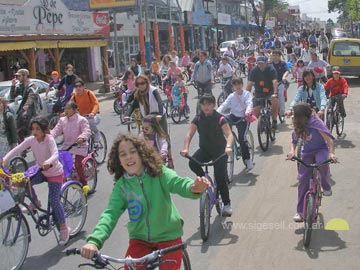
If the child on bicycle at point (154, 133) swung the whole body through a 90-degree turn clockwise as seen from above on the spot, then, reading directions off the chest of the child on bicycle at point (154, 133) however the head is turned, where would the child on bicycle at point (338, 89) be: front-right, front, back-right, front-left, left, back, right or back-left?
right

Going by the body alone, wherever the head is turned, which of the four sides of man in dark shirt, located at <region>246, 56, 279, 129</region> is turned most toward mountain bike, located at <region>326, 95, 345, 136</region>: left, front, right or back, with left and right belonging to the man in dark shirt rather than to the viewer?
left

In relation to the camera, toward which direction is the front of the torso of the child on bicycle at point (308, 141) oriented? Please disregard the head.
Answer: toward the camera

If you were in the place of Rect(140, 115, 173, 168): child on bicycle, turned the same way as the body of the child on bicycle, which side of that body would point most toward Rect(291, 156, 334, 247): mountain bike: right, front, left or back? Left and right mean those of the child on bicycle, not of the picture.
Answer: left

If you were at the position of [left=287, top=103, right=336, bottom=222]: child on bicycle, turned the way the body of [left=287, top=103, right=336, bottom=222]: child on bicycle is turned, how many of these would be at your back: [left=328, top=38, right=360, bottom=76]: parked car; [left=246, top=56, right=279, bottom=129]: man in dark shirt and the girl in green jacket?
2

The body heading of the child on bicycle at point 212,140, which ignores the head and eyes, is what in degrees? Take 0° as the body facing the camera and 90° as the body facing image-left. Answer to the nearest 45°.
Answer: approximately 0°

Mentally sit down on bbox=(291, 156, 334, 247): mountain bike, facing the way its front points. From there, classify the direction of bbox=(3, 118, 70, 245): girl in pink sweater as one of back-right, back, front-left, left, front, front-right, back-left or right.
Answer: right

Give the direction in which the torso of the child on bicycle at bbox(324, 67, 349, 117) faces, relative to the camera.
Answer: toward the camera

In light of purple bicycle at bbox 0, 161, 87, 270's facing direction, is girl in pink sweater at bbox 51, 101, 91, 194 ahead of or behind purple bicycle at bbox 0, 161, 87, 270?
behind

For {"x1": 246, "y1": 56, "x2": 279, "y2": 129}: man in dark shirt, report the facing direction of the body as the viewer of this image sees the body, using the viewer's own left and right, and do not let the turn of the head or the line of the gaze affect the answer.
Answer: facing the viewer

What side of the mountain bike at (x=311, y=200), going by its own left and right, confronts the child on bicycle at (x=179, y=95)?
back
